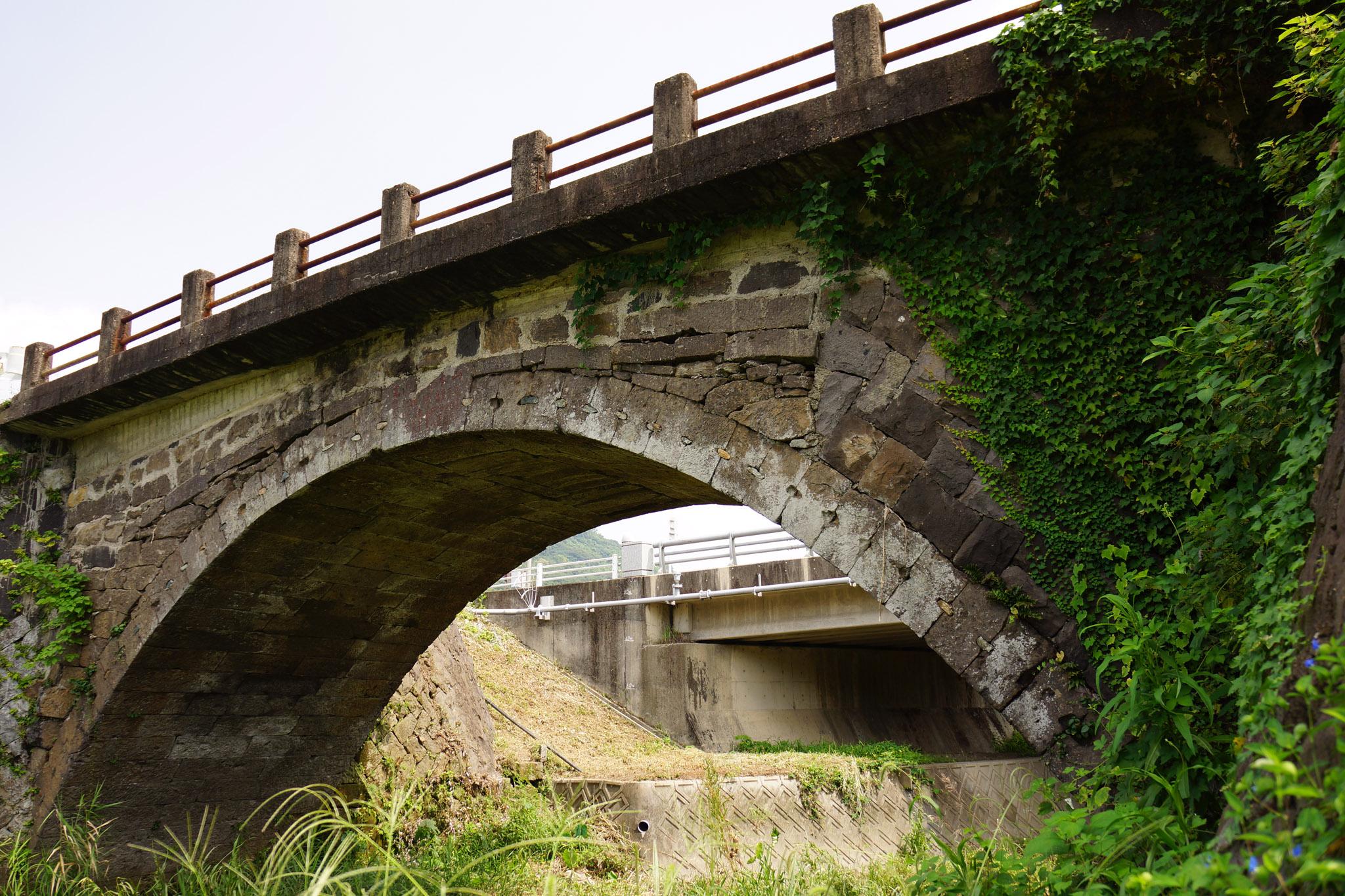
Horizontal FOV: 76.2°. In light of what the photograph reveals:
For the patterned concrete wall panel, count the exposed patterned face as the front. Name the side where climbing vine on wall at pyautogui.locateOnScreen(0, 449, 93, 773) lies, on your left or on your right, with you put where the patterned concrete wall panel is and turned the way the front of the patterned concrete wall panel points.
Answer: on your right

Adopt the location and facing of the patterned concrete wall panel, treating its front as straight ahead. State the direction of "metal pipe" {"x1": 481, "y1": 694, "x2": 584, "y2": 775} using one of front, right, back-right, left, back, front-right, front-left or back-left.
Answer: back-right

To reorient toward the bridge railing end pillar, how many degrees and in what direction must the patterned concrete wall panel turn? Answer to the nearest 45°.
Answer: approximately 180°

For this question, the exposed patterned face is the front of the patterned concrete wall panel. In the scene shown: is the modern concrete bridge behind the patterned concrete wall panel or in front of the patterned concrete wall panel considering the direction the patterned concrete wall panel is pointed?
behind

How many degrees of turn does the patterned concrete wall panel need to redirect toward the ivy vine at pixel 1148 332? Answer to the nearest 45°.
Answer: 0° — it already faces it

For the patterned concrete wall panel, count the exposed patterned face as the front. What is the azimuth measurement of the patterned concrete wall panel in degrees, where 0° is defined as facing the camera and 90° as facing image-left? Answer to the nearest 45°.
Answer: approximately 0°
